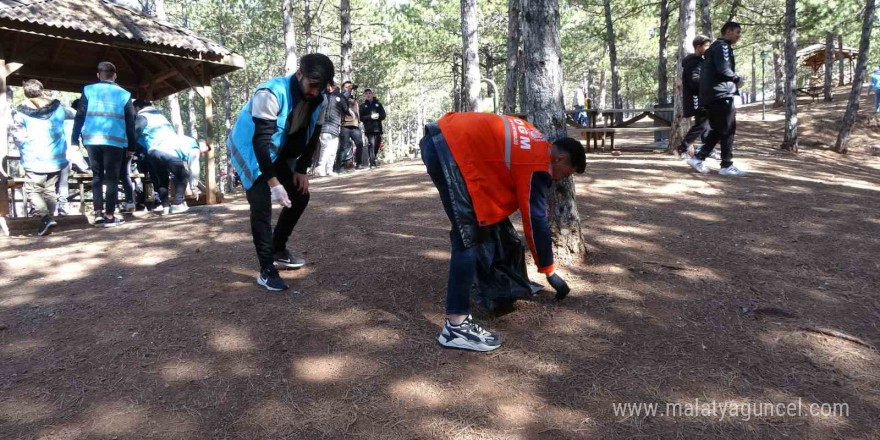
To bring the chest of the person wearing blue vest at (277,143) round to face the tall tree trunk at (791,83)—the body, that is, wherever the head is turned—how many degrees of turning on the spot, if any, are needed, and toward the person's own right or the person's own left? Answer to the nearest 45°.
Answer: approximately 90° to the person's own left

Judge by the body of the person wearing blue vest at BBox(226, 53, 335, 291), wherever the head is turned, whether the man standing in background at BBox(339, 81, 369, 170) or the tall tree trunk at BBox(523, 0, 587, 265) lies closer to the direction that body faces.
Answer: the tall tree trunk

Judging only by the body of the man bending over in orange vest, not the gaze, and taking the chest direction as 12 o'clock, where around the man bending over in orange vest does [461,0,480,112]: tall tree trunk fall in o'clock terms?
The tall tree trunk is roughly at 9 o'clock from the man bending over in orange vest.

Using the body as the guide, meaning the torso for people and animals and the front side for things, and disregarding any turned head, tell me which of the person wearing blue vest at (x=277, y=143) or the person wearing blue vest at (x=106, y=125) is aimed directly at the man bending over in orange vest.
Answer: the person wearing blue vest at (x=277, y=143)

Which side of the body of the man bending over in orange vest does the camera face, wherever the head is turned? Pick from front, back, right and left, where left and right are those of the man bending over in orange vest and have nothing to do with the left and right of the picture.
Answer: right

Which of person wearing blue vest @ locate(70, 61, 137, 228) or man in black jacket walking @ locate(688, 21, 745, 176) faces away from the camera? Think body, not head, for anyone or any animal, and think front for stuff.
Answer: the person wearing blue vest

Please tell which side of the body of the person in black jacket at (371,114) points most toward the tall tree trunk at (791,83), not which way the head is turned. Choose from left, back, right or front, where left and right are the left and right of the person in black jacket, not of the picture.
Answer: left

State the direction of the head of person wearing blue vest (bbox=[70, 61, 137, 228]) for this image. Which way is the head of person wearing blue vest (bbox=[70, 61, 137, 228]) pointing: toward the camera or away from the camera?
away from the camera

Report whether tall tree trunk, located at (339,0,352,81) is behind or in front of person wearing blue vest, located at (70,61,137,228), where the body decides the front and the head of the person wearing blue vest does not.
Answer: in front
